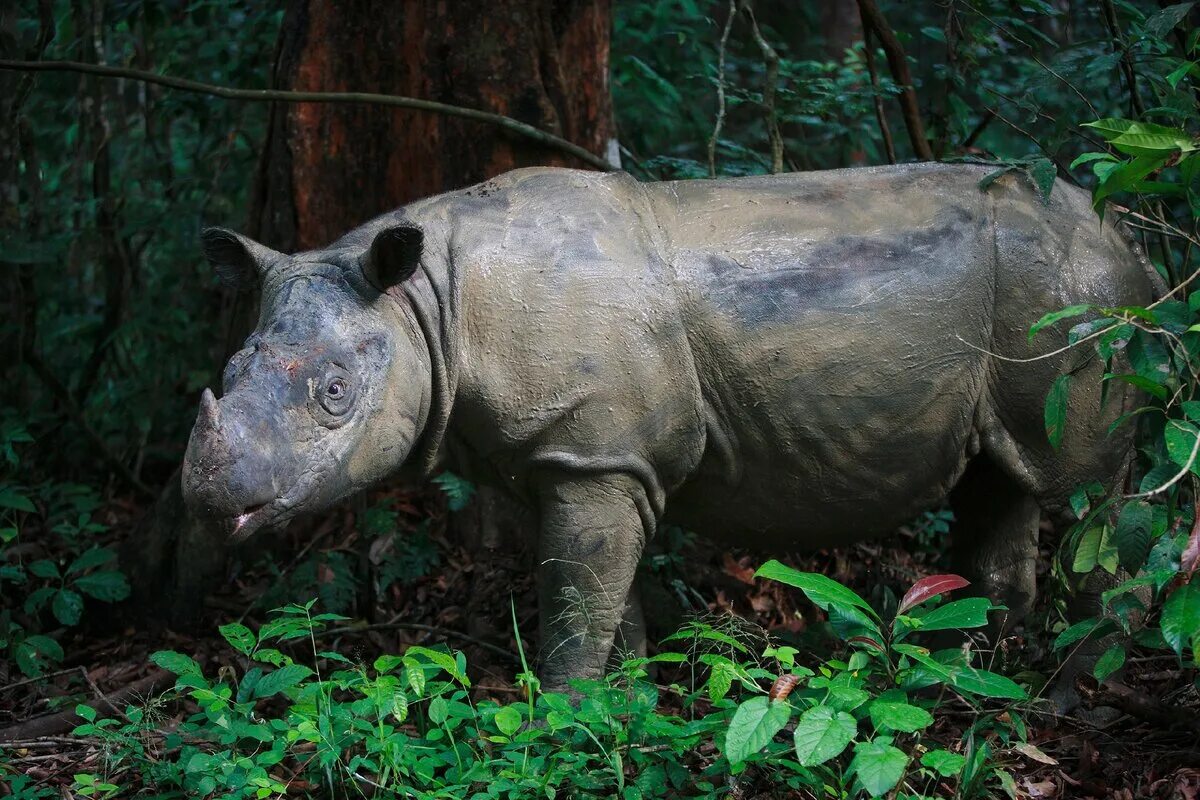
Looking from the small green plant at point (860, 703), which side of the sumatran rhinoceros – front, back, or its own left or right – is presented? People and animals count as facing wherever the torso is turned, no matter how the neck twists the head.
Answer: left

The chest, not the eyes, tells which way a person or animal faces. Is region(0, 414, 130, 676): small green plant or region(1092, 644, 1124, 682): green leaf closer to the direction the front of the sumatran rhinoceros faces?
the small green plant

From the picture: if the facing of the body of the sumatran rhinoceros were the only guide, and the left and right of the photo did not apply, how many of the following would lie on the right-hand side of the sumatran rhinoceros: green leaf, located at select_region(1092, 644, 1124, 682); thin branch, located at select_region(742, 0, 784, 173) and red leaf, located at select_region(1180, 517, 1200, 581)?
1

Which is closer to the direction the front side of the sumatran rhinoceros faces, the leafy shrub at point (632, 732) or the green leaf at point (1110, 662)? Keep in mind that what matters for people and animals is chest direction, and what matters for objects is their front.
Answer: the leafy shrub

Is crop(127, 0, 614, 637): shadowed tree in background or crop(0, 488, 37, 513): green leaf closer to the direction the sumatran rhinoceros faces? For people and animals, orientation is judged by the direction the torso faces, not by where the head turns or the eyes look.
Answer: the green leaf

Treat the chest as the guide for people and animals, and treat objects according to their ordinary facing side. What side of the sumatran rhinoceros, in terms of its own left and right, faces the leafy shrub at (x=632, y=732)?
left

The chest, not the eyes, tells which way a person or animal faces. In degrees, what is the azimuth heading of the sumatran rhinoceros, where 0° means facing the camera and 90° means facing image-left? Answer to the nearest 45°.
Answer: approximately 90°

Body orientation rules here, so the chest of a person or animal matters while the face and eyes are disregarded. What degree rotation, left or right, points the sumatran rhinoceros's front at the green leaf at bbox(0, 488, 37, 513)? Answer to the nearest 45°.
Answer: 0° — it already faces it

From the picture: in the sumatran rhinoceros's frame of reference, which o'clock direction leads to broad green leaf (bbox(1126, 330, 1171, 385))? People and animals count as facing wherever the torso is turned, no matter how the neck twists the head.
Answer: The broad green leaf is roughly at 7 o'clock from the sumatran rhinoceros.
